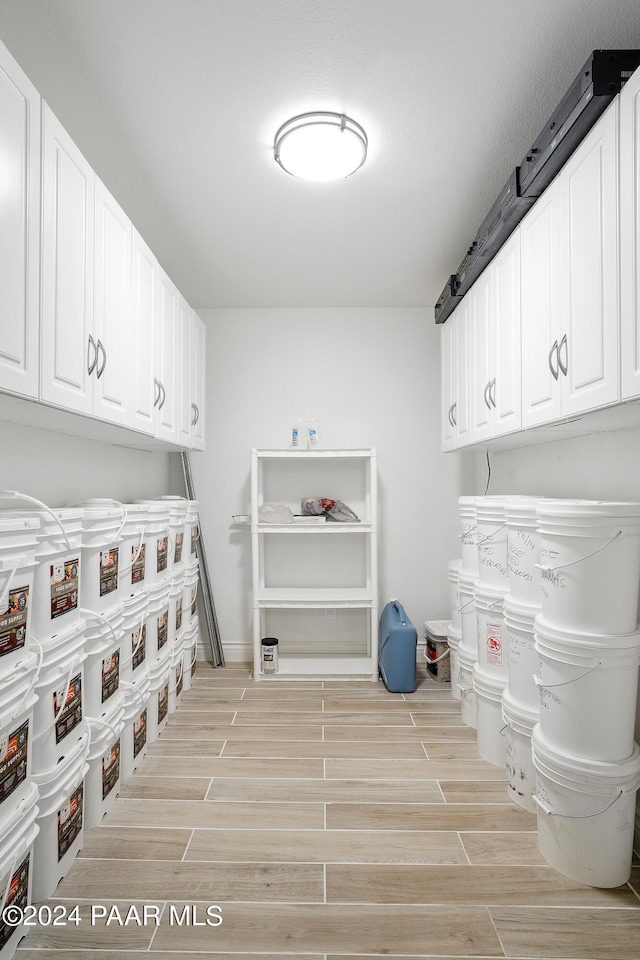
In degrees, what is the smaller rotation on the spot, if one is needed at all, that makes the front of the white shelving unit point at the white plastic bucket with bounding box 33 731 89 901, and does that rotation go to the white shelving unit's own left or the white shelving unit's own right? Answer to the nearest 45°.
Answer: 0° — it already faces it

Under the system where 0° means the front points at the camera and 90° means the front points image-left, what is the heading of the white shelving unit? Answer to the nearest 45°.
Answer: approximately 0°

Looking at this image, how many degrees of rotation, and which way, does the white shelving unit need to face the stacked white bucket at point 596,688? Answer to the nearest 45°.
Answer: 0° — it already faces it

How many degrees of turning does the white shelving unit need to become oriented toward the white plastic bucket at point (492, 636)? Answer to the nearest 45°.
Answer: approximately 45° to its left

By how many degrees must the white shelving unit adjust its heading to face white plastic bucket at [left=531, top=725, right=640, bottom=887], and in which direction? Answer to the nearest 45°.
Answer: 0° — it already faces it

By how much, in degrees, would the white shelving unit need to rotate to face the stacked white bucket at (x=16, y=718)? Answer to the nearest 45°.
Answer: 0° — it already faces it

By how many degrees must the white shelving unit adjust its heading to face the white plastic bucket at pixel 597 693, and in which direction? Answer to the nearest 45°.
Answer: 0° — it already faces it
